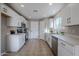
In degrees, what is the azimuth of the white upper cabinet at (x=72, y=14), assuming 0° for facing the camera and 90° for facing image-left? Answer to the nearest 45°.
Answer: approximately 90°

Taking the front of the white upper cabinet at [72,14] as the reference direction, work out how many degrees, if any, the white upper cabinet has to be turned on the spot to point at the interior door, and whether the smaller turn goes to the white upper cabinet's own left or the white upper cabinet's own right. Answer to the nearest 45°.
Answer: approximately 45° to the white upper cabinet's own right
